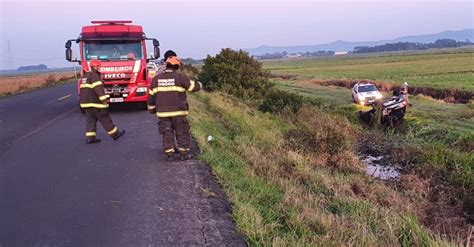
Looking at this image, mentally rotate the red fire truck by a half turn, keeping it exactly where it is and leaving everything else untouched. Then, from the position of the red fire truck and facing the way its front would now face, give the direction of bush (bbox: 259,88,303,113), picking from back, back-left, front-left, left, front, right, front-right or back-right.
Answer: front-right

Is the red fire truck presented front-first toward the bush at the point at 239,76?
no

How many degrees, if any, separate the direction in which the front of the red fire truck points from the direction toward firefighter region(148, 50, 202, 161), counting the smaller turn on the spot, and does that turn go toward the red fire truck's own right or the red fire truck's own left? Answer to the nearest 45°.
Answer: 0° — it already faces them

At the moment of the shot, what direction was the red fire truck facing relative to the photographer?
facing the viewer

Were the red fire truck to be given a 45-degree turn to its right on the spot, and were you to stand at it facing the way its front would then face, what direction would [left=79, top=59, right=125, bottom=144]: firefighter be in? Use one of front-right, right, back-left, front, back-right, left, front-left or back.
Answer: front-left
